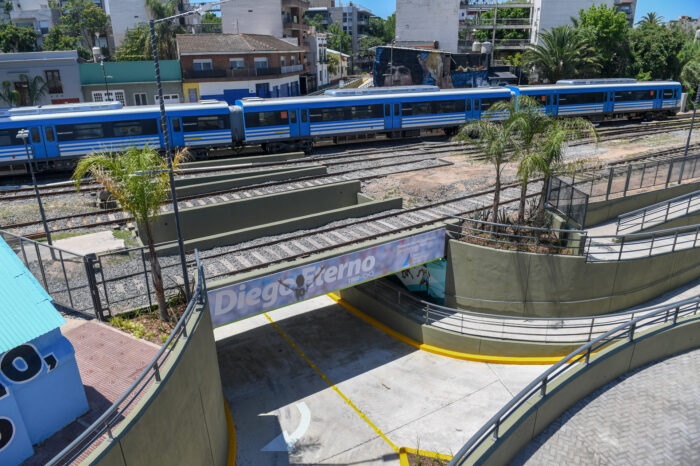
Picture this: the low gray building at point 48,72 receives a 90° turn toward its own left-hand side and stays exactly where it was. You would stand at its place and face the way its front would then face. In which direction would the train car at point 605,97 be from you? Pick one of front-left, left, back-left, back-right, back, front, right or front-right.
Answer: front-right

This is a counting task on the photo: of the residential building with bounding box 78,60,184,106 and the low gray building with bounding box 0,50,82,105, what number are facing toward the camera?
2

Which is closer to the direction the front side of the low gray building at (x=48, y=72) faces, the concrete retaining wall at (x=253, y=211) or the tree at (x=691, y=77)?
the concrete retaining wall

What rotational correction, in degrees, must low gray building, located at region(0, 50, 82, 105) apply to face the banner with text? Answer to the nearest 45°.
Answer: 0° — it already faces it

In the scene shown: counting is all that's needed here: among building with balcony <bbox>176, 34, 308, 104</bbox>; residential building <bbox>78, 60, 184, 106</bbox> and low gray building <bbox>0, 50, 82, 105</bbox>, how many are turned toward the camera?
3

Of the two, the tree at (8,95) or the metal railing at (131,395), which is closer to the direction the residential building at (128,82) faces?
the metal railing

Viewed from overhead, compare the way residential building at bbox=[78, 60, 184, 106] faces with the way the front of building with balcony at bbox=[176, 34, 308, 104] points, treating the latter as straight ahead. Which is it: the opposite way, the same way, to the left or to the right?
the same way

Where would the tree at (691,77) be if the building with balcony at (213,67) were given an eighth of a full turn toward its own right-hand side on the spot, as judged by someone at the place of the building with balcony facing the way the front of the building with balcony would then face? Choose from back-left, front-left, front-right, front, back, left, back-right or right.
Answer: back-left

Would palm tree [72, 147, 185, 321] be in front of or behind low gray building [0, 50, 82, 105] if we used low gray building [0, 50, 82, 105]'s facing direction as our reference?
in front

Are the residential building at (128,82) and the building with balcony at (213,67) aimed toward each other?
no

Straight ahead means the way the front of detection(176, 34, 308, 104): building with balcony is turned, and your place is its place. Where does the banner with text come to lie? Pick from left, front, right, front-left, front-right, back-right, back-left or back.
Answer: front

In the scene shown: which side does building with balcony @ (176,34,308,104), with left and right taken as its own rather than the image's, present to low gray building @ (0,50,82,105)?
right

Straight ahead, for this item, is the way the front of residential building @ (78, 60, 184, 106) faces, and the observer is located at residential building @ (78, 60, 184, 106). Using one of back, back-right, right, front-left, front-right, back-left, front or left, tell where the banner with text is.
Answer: front

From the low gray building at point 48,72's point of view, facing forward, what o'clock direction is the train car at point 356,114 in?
The train car is roughly at 11 o'clock from the low gray building.

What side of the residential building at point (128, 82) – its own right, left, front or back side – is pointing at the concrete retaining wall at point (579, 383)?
front

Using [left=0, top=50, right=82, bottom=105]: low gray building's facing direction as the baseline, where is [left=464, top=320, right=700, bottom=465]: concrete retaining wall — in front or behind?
in front

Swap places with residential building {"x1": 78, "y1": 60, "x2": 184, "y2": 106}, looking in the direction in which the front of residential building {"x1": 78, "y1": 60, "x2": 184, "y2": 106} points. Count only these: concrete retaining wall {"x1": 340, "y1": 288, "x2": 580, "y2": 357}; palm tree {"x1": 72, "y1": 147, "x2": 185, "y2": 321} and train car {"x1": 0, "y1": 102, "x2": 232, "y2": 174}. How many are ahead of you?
3

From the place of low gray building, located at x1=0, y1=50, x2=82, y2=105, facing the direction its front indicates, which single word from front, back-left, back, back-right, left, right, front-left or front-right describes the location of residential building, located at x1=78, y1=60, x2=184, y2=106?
left

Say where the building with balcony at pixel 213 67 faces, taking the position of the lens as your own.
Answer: facing the viewer

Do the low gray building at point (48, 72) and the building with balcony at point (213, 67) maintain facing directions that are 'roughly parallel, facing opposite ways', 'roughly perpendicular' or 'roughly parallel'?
roughly parallel

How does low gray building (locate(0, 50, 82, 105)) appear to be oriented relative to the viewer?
toward the camera

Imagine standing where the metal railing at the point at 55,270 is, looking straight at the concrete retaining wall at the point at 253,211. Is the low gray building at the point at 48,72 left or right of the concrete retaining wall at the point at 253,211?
left

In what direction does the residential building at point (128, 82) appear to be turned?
toward the camera
